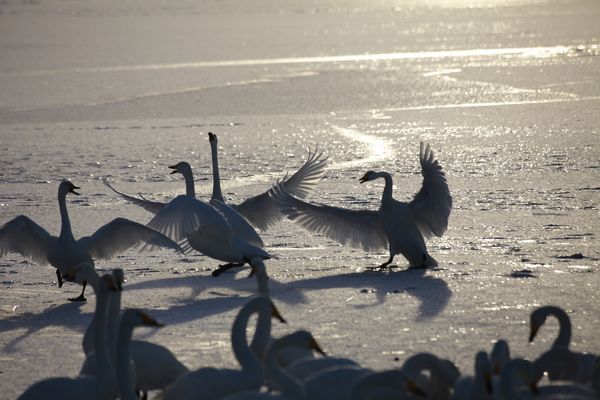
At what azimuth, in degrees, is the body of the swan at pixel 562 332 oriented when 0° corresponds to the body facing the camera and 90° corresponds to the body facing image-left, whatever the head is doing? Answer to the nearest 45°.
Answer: approximately 90°

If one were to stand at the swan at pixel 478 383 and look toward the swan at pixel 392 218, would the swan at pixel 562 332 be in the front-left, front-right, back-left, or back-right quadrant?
front-right

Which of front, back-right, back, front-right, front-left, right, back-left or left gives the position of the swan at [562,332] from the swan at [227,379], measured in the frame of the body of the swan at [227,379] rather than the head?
front

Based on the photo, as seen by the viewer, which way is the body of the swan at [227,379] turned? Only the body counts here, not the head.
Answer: to the viewer's right

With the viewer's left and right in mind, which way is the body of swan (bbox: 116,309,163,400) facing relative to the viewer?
facing to the right of the viewer

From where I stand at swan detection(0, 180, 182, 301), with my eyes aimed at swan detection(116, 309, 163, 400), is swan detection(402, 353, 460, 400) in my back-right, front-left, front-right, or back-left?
front-left

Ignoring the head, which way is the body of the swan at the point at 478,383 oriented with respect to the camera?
to the viewer's right

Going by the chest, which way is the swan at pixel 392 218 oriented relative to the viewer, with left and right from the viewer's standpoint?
facing the viewer and to the left of the viewer
